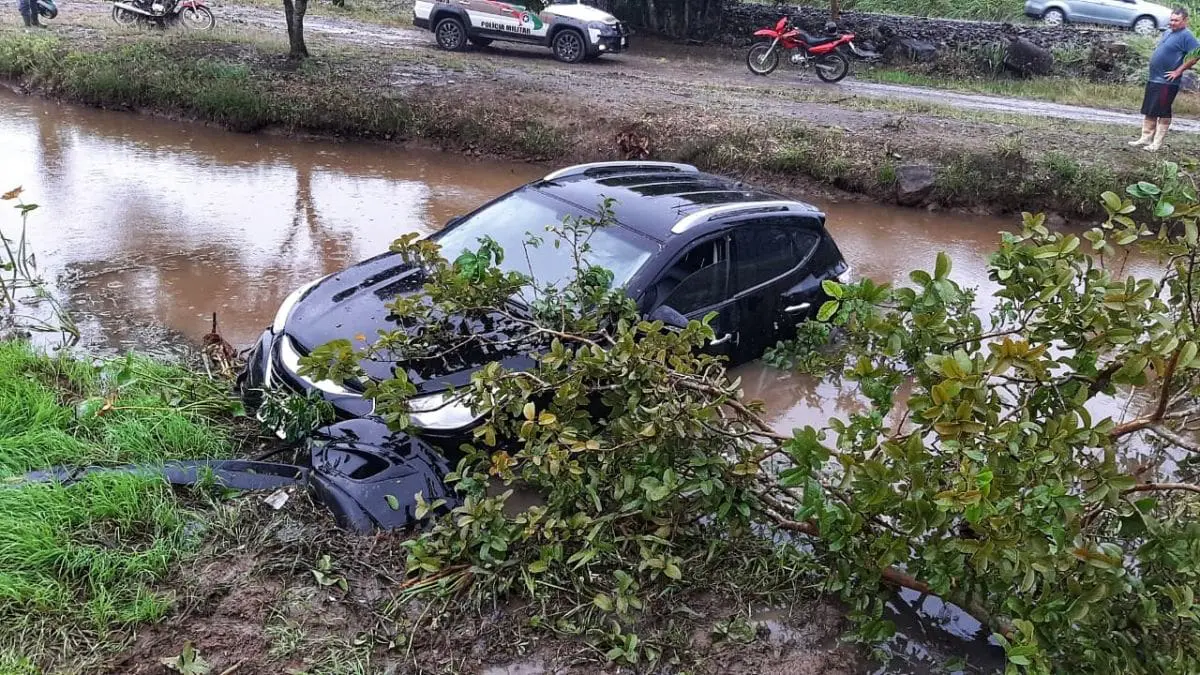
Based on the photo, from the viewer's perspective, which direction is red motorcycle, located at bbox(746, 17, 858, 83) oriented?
to the viewer's left

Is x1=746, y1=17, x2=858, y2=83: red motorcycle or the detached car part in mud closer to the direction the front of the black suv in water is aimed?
the detached car part in mud

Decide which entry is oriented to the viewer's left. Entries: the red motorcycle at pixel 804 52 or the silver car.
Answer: the red motorcycle

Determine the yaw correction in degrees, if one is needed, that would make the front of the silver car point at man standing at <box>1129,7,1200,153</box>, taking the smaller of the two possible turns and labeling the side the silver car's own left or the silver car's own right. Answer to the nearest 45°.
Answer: approximately 90° to the silver car's own right

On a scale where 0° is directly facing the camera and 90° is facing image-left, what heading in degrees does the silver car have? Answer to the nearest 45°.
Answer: approximately 270°

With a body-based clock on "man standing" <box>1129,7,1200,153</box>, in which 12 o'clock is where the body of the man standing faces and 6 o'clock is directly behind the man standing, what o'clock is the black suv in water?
The black suv in water is roughly at 11 o'clock from the man standing.

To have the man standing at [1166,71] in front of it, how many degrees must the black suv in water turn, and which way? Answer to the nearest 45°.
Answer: approximately 180°

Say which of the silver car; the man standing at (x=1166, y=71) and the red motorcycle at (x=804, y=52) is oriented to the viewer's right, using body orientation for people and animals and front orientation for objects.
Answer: the silver car

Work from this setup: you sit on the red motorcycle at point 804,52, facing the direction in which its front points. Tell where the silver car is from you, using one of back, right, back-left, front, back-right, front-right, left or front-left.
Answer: back-right

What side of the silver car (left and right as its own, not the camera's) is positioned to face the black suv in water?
right

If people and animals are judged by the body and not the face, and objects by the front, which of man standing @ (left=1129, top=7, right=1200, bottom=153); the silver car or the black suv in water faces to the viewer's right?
the silver car

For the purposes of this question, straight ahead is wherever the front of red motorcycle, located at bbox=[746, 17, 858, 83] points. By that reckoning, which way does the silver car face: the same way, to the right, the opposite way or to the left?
the opposite way
